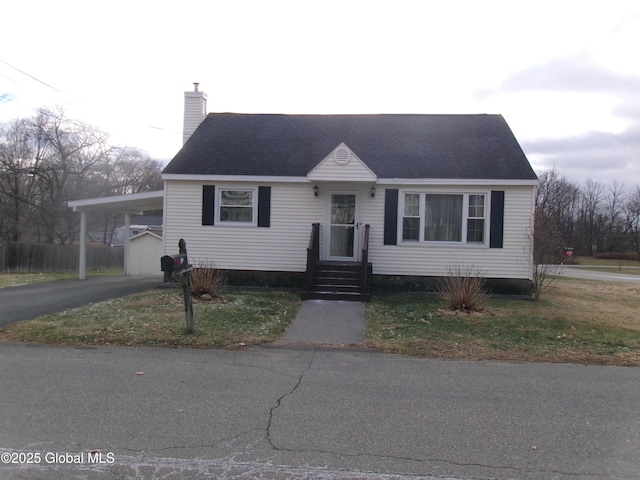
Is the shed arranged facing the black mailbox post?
yes

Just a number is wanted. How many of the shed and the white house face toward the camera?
2

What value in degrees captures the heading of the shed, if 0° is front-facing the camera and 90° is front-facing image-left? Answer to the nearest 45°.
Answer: approximately 0°

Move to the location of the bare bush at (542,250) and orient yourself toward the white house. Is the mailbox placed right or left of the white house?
left

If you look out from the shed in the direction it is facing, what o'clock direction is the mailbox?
The mailbox is roughly at 12 o'clock from the shed.

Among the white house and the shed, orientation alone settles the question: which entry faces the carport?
the shed

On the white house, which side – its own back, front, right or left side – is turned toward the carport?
right

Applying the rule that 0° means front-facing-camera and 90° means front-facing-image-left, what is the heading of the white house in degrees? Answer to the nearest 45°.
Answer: approximately 0°

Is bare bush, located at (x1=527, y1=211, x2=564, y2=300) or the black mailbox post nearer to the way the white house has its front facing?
the black mailbox post
